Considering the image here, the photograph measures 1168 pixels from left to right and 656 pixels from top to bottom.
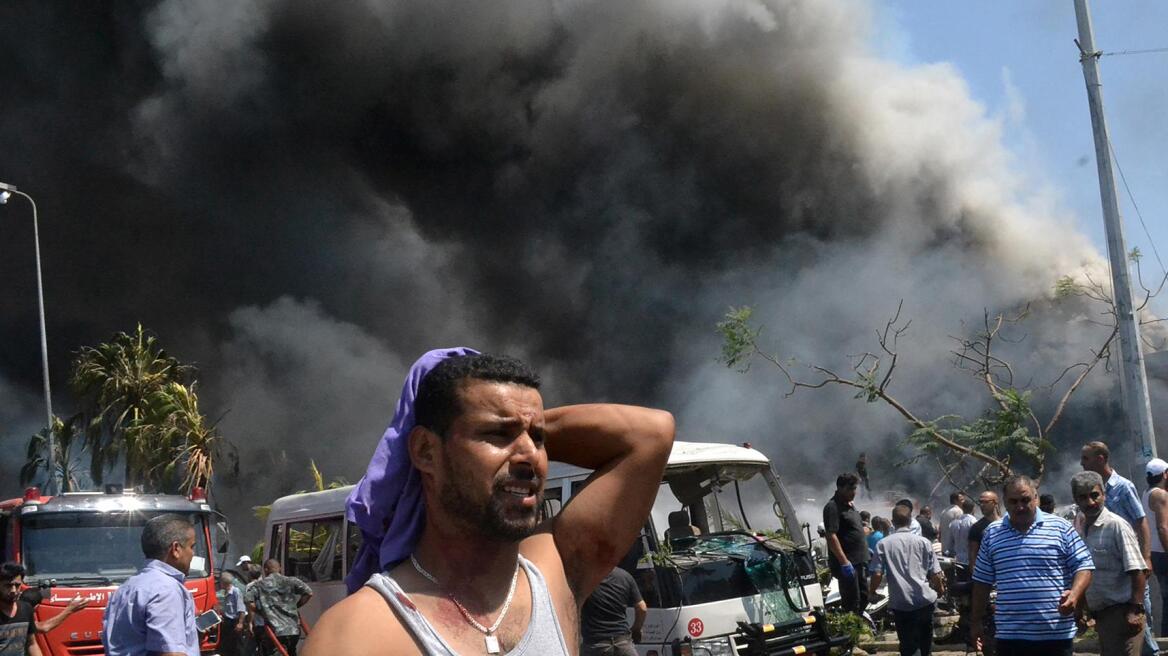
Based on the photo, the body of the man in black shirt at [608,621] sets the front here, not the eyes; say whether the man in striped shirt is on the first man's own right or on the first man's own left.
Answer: on the first man's own right

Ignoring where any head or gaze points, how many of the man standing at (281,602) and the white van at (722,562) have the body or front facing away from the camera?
1

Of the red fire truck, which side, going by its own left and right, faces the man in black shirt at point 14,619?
front

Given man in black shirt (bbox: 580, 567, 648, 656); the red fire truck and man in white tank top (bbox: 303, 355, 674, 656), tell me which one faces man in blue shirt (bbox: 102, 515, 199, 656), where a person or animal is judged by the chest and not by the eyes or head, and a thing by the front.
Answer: the red fire truck

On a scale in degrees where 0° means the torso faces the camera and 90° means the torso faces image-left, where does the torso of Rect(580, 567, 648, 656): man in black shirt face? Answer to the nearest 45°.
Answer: approximately 180°

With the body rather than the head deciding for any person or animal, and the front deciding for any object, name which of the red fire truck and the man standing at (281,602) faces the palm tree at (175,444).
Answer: the man standing

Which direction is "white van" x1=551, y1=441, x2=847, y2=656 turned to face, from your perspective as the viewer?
facing the viewer and to the right of the viewer

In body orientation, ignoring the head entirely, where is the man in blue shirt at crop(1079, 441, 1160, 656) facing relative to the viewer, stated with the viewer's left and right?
facing the viewer and to the left of the viewer

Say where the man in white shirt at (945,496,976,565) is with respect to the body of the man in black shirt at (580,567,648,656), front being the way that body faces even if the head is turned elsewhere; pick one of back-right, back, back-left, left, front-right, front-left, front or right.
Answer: front-right

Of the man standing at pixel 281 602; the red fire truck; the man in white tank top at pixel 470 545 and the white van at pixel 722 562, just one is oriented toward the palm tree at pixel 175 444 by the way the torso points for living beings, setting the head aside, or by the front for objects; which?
the man standing

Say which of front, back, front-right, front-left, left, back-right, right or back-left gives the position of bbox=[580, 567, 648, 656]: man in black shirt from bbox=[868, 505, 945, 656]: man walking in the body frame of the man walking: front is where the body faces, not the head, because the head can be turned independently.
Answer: back-left

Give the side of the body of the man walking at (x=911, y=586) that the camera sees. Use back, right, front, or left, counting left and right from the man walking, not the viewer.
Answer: back

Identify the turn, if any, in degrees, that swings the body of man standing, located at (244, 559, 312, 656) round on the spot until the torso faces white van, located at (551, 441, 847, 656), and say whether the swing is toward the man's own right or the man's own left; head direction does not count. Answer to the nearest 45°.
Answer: approximately 135° to the man's own right

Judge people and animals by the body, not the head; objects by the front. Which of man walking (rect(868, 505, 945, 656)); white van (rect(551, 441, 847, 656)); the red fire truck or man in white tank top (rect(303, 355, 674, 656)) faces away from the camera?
the man walking

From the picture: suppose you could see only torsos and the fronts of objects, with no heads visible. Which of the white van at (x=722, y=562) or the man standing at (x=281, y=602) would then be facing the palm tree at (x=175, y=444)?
the man standing
